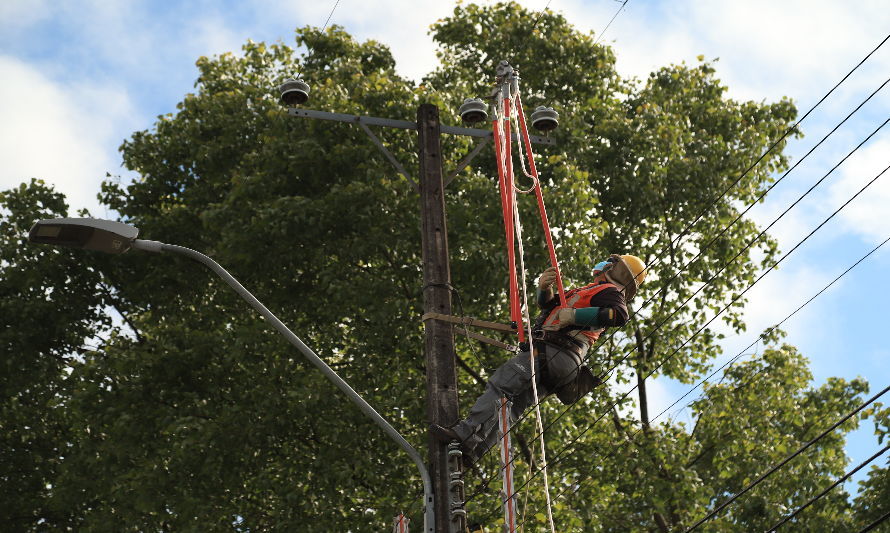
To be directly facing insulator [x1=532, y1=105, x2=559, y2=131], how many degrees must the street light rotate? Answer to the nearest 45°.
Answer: approximately 180°

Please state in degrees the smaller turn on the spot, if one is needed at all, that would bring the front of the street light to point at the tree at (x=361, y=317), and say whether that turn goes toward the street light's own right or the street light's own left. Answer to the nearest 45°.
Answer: approximately 135° to the street light's own right

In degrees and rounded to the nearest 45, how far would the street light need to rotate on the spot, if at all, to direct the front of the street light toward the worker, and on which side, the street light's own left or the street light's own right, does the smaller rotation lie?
approximately 180°

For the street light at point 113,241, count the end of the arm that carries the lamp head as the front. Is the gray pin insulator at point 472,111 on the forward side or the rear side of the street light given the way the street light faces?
on the rear side

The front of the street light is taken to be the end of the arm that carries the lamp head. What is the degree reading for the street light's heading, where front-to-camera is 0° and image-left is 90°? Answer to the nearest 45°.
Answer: approximately 90°

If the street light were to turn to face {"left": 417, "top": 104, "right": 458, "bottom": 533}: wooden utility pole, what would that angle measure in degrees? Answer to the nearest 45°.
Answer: approximately 180°
